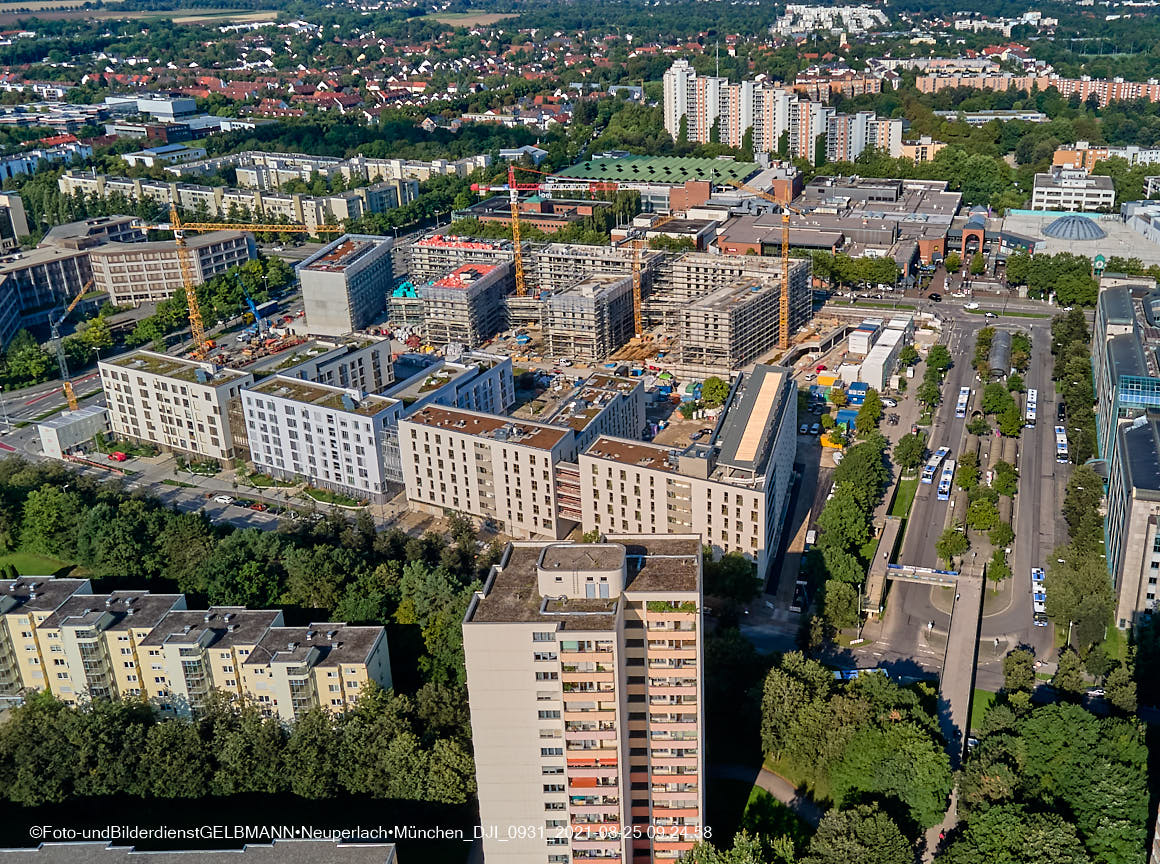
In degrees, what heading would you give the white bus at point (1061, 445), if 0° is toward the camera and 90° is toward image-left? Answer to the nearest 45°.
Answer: approximately 180°

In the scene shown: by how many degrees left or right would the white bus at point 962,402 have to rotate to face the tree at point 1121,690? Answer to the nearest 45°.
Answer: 0° — it already faces it

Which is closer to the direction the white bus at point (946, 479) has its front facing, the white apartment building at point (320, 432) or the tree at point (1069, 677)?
the tree

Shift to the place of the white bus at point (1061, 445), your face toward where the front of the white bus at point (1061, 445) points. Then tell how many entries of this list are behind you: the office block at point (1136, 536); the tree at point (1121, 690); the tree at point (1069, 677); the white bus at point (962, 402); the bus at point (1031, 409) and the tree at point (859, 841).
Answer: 4

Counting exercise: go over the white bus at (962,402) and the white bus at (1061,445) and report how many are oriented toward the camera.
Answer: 1

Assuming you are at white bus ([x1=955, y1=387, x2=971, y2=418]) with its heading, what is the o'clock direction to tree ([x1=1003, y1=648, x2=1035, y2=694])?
The tree is roughly at 12 o'clock from the white bus.

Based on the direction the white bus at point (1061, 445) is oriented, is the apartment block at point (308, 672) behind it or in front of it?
behind

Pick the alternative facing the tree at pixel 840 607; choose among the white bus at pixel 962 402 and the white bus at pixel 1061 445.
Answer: the white bus at pixel 962 402
